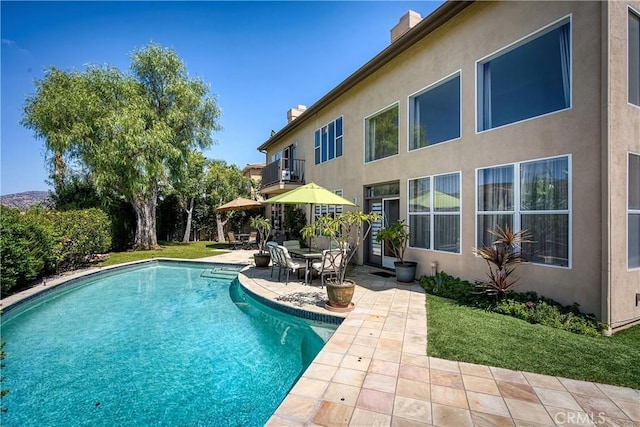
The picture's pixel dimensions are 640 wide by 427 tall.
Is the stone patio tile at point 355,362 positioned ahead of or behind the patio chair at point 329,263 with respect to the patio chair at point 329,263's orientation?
behind

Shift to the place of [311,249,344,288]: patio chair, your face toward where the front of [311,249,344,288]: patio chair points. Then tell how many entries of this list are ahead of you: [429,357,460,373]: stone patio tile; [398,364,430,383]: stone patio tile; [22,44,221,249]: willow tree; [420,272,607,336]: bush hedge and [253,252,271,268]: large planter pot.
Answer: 2

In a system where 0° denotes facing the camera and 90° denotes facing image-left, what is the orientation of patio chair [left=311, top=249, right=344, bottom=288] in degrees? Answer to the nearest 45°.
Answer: approximately 135°

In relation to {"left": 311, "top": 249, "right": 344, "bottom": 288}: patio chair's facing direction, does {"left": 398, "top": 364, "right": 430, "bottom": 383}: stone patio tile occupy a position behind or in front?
behind

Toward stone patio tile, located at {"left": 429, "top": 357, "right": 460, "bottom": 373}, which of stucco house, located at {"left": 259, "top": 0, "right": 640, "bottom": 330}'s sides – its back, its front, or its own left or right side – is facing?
front

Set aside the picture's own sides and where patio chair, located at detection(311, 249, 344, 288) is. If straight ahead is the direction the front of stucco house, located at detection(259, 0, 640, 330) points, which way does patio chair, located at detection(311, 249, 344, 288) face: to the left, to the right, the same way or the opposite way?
to the right

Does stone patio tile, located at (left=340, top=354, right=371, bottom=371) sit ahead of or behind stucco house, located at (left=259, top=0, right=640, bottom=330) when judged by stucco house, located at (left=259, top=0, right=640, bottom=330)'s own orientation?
ahead

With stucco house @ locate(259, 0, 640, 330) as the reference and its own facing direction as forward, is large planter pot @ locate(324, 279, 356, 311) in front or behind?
in front

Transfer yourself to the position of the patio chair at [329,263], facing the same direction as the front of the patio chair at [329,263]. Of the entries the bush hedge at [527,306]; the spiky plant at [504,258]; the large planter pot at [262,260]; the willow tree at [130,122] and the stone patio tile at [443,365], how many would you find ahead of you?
2

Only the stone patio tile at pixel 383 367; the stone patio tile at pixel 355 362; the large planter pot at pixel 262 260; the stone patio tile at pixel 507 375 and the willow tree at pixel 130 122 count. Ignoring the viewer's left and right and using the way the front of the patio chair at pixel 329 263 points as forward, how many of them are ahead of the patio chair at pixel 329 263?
2

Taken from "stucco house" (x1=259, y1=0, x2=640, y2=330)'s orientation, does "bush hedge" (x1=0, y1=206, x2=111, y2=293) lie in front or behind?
in front

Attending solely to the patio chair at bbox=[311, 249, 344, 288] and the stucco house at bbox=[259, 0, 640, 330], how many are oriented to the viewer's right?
0

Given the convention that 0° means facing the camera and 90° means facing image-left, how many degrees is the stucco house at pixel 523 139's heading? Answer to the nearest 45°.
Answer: approximately 45°

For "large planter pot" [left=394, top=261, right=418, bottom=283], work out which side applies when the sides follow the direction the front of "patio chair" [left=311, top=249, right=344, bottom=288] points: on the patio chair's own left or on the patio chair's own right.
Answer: on the patio chair's own right
